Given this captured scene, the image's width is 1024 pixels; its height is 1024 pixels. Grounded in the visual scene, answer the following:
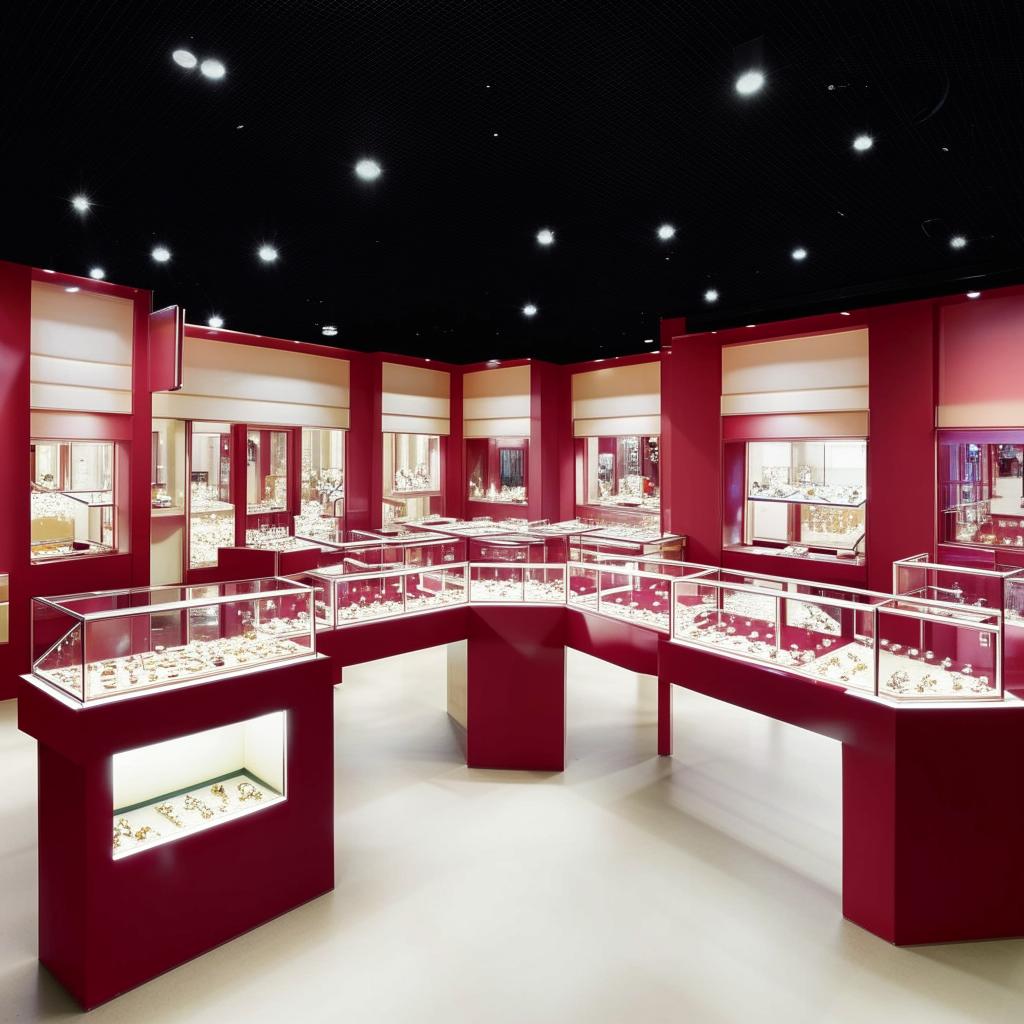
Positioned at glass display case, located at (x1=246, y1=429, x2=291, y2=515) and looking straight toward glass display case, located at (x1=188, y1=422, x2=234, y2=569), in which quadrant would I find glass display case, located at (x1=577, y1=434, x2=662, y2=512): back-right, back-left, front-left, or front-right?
back-left

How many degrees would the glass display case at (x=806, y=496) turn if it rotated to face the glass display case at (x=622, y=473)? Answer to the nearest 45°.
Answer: approximately 135° to its right

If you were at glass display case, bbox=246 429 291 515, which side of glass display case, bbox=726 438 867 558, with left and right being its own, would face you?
right

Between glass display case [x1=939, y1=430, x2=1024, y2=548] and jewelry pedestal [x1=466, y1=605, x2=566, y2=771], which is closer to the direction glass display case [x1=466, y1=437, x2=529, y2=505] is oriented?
the jewelry pedestal

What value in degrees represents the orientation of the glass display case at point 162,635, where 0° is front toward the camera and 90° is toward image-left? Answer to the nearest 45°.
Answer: approximately 315°

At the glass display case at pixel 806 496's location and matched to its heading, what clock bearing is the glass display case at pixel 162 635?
the glass display case at pixel 162 635 is roughly at 1 o'clock from the glass display case at pixel 806 496.

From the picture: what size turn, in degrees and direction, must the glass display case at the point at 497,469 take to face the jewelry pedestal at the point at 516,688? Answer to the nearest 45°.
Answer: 0° — it already faces it

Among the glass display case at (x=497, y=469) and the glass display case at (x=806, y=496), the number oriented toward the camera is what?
2
